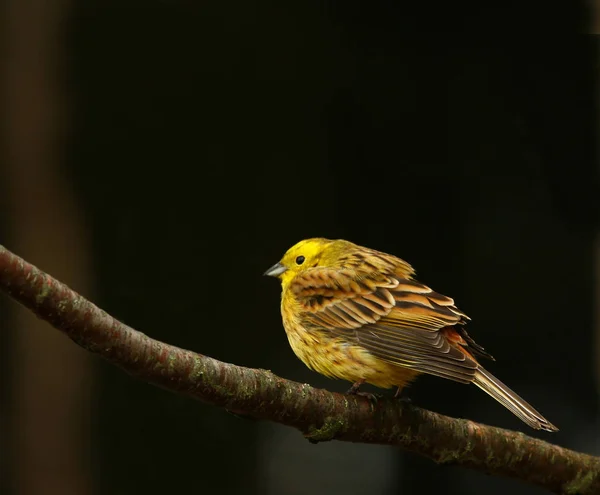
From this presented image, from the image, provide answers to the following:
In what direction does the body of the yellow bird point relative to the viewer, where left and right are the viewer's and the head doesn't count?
facing to the left of the viewer

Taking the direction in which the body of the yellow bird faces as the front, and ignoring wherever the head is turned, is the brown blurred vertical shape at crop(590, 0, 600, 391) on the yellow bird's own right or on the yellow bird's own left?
on the yellow bird's own right

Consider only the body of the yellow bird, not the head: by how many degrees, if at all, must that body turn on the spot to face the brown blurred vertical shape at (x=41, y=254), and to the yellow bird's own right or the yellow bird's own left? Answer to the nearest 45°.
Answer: approximately 45° to the yellow bird's own right
